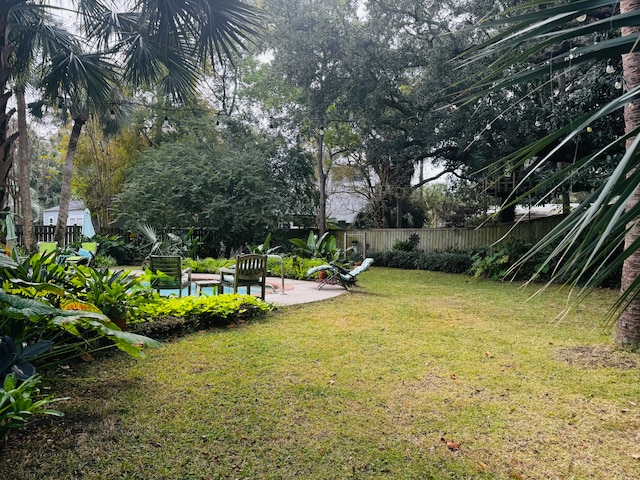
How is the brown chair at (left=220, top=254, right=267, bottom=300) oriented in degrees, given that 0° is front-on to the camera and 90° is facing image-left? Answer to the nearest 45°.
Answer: approximately 135°

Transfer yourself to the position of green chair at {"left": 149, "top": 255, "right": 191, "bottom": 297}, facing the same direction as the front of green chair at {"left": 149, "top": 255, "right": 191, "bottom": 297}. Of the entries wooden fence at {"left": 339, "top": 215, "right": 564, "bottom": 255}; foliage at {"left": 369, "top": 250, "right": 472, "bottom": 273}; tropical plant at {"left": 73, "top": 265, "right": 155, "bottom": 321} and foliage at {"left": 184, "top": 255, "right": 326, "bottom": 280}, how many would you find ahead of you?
3

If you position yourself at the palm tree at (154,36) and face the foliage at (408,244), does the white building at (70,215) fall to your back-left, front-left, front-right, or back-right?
front-left

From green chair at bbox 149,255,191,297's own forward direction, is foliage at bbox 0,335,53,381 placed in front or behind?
behind

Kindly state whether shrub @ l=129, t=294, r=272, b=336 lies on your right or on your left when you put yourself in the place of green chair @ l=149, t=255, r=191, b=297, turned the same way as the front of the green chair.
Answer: on your right

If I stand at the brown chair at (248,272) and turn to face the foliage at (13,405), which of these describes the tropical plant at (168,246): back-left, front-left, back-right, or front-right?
back-right

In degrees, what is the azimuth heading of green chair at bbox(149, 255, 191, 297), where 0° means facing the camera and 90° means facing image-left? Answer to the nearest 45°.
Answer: approximately 225°

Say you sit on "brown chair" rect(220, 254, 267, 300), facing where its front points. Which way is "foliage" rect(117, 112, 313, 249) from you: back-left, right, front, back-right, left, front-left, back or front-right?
front-right

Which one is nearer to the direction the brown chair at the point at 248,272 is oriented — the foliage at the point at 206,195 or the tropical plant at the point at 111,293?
the foliage

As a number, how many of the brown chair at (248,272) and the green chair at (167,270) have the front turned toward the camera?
0
